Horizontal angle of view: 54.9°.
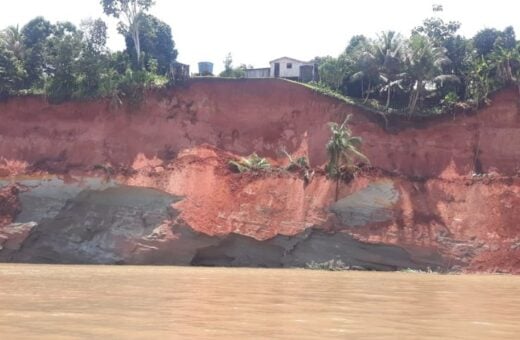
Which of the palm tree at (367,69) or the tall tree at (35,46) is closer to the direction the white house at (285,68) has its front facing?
the palm tree

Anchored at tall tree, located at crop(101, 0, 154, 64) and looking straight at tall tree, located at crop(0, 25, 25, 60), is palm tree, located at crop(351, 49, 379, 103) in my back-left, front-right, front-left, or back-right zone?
back-left

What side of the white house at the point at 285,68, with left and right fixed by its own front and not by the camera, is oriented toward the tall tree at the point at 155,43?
right

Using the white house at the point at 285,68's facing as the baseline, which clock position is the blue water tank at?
The blue water tank is roughly at 3 o'clock from the white house.

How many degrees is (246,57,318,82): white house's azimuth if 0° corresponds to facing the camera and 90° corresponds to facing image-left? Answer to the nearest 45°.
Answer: approximately 0°

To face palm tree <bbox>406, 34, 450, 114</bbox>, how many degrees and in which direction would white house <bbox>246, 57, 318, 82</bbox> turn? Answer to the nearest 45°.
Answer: approximately 45° to its left

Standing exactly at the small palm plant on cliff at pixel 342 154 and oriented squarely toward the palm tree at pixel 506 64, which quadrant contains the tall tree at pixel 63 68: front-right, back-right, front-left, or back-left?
back-left

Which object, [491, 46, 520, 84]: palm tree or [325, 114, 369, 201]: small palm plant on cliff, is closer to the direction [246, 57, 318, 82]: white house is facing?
the small palm plant on cliff

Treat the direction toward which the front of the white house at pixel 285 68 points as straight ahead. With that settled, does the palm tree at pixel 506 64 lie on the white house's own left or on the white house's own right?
on the white house's own left

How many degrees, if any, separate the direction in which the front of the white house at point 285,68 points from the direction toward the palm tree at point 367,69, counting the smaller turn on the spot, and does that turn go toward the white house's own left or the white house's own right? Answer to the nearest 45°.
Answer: approximately 45° to the white house's own left

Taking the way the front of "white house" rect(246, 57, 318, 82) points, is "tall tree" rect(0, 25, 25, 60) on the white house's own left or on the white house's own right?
on the white house's own right

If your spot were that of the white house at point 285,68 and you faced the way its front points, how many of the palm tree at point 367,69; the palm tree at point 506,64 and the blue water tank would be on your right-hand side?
1

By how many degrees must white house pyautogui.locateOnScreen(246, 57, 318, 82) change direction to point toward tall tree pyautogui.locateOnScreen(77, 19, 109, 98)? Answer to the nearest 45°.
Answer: approximately 45° to its right
